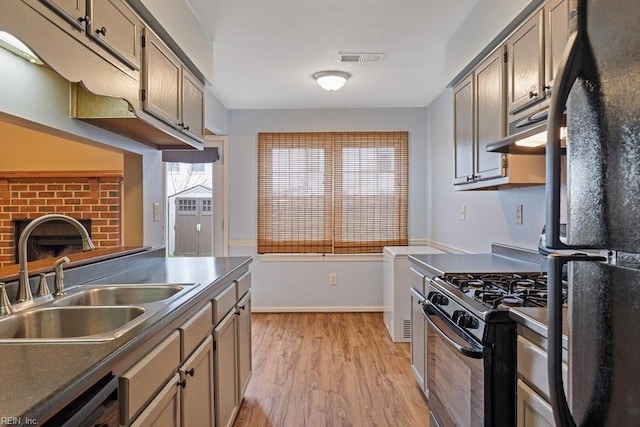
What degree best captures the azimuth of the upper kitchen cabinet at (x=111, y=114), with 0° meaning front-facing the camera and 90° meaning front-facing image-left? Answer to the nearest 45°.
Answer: approximately 270°

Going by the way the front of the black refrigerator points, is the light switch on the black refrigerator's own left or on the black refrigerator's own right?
on the black refrigerator's own right

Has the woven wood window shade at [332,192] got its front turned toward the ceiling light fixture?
yes

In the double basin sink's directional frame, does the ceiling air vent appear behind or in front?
in front

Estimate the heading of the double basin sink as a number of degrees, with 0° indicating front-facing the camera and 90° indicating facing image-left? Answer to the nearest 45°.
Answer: approximately 270°

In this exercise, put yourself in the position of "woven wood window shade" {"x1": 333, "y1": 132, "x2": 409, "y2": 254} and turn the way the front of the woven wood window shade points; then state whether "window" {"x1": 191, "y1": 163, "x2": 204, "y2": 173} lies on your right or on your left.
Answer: on your right

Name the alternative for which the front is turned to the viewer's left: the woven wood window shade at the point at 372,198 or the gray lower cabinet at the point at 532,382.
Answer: the gray lower cabinet
